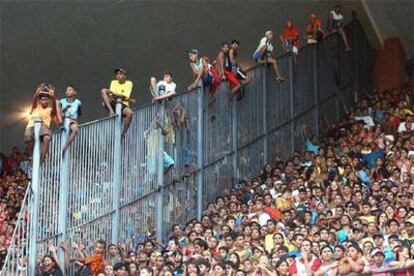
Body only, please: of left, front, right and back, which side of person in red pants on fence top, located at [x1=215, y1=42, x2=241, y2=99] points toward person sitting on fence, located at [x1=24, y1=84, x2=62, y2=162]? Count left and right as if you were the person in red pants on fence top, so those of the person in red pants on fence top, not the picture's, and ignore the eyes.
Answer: right

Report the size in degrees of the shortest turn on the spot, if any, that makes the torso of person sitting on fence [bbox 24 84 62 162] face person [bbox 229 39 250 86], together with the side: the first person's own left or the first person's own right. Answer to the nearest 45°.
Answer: approximately 135° to the first person's own left

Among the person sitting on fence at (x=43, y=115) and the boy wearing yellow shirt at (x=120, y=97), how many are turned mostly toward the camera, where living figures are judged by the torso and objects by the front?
2

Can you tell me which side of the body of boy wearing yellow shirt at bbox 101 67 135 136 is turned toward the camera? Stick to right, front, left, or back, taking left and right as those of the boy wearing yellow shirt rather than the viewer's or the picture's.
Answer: front

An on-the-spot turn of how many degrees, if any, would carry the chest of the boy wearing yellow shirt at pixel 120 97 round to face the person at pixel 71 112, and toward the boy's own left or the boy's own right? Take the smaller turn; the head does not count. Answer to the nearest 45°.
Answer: approximately 45° to the boy's own right

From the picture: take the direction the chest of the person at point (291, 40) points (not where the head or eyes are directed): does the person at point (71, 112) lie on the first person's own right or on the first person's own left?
on the first person's own right

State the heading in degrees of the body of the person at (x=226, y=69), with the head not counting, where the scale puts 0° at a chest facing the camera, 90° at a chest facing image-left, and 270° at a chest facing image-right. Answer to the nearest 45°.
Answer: approximately 315°

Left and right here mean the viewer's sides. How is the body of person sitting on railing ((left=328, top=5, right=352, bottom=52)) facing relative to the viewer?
facing the viewer and to the right of the viewer

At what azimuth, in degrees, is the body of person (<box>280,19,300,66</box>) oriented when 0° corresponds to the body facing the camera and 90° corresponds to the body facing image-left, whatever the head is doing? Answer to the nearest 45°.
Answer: approximately 315°
